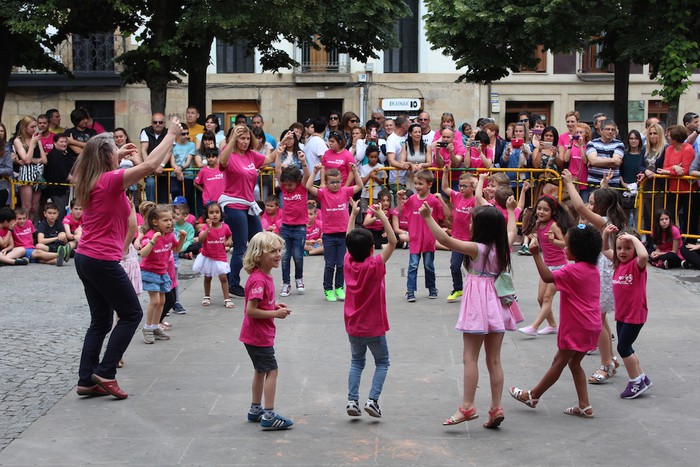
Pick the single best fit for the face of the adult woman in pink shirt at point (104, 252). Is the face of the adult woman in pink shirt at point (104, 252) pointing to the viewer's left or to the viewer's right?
to the viewer's right

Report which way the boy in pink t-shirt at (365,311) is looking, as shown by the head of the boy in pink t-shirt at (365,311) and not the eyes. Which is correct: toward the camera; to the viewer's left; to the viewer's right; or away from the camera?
away from the camera

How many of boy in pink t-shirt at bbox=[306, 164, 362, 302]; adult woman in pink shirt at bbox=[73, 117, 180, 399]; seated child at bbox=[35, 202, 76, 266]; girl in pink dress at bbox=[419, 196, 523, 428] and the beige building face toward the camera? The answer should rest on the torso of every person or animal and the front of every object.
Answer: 3

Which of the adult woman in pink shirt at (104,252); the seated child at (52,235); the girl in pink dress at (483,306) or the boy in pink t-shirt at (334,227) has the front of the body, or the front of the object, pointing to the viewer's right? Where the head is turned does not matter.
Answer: the adult woman in pink shirt

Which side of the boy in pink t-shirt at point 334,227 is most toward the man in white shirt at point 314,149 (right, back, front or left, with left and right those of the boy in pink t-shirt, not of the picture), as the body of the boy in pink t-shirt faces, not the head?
back

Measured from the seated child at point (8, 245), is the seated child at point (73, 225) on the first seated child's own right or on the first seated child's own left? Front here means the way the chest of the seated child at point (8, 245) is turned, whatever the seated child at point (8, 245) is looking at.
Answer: on the first seated child's own left

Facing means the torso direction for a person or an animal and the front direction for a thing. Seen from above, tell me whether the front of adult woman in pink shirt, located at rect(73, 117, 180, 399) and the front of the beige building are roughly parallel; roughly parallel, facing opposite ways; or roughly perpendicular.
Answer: roughly perpendicular

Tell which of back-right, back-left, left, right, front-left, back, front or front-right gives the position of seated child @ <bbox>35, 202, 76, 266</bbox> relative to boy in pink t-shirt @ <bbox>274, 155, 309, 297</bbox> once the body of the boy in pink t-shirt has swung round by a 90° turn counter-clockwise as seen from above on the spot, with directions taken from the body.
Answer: back-left

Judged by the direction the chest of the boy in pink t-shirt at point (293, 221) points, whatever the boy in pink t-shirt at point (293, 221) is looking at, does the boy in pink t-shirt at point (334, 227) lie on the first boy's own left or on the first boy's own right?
on the first boy's own left

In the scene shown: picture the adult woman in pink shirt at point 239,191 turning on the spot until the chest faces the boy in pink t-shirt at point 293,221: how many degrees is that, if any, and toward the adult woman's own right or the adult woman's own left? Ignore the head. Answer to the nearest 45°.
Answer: approximately 45° to the adult woman's own left

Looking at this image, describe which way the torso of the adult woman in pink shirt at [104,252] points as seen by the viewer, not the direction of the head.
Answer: to the viewer's right
